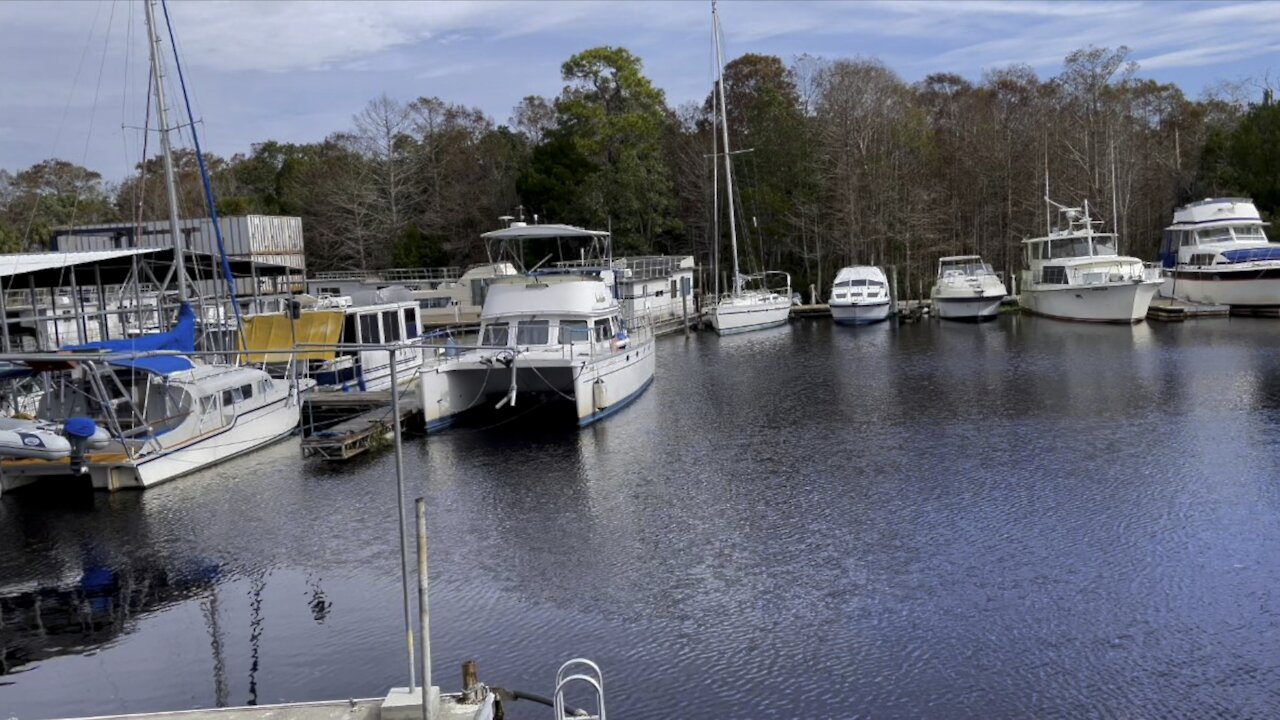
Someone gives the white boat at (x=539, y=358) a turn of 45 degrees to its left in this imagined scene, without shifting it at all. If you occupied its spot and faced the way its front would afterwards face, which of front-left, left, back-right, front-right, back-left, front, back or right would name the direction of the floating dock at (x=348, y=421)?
right

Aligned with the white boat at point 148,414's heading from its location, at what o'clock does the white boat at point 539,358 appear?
the white boat at point 539,358 is roughly at 1 o'clock from the white boat at point 148,414.

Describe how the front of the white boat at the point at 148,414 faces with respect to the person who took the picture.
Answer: facing away from the viewer and to the right of the viewer

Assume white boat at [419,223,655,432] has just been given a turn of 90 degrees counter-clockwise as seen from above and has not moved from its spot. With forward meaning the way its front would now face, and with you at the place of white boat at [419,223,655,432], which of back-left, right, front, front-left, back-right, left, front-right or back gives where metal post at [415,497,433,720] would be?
front-right

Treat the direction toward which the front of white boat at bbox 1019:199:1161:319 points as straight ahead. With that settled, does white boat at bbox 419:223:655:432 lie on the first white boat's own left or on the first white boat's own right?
on the first white boat's own right

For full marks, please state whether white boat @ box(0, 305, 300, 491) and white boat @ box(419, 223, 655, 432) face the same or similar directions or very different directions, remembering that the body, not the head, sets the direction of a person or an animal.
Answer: very different directions
